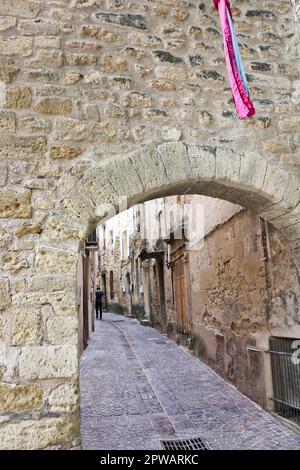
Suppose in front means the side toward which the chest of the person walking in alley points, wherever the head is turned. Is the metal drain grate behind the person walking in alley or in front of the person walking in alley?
behind

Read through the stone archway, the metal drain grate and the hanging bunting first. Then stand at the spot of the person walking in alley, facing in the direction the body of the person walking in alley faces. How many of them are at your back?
3

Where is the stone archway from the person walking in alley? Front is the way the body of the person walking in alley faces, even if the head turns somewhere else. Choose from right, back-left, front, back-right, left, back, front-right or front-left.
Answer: back

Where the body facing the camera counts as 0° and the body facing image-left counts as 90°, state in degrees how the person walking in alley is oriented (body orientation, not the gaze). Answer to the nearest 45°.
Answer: approximately 180°

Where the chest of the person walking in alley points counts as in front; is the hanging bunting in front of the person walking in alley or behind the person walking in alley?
behind
